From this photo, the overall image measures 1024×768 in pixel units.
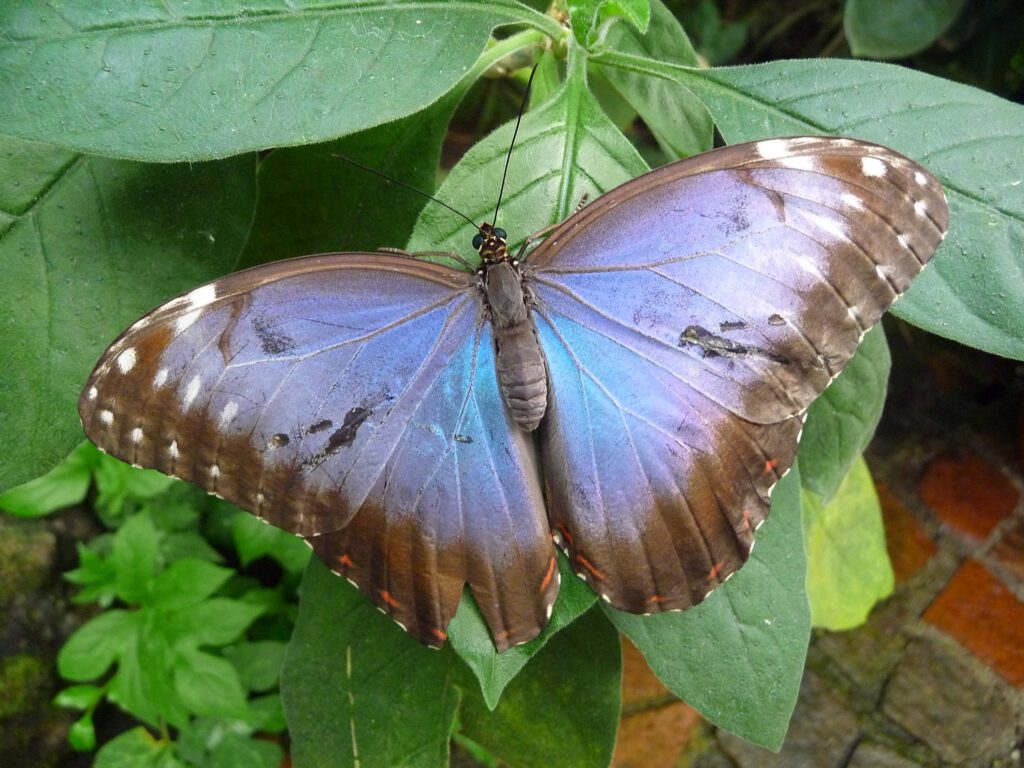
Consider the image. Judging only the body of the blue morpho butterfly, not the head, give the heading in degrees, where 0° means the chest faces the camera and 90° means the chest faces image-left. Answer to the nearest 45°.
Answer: approximately 180°
